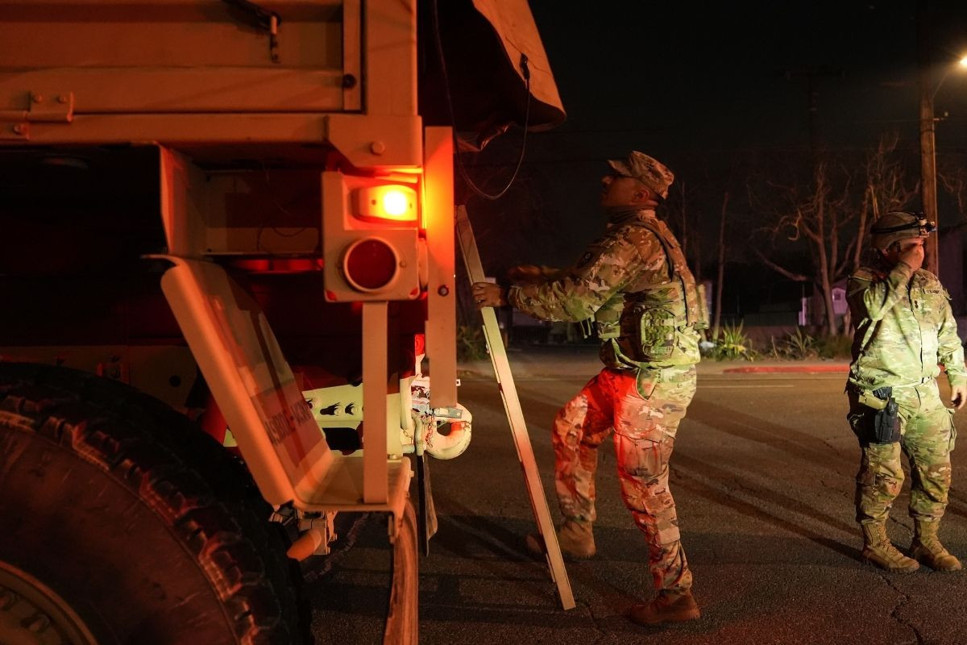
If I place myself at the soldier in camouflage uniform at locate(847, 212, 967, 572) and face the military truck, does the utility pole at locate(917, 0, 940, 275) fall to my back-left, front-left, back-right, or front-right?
back-right

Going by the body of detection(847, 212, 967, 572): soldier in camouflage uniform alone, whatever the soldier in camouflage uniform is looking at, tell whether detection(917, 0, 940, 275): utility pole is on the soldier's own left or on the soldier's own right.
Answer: on the soldier's own left

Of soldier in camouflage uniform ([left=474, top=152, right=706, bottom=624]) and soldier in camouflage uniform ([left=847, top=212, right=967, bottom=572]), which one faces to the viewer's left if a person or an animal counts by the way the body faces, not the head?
soldier in camouflage uniform ([left=474, top=152, right=706, bottom=624])

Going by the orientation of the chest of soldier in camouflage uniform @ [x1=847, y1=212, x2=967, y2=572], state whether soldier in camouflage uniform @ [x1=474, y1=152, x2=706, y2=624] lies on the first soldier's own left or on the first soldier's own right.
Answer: on the first soldier's own right

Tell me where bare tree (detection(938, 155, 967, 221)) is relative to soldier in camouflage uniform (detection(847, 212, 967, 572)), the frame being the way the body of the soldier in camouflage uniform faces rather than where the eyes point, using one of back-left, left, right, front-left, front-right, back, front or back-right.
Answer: back-left

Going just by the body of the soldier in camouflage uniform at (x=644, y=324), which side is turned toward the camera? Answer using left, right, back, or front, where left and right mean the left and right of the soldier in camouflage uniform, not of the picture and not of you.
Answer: left

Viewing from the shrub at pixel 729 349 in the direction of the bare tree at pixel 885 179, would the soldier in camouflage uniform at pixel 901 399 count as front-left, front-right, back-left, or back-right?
back-right

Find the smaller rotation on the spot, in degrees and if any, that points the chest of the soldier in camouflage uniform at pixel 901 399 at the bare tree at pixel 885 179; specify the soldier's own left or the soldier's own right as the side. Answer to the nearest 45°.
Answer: approximately 135° to the soldier's own left

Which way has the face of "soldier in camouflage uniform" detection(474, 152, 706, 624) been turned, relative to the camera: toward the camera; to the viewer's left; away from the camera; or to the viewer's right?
to the viewer's left

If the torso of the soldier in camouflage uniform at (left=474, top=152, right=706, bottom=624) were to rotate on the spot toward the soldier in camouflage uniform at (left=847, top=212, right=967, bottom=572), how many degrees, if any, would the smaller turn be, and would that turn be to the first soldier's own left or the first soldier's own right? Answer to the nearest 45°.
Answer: approximately 135° to the first soldier's own right

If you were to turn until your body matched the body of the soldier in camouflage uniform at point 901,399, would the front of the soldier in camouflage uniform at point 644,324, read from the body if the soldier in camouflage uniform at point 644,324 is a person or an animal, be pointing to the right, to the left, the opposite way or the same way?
to the right
